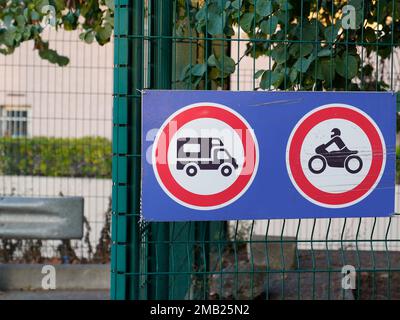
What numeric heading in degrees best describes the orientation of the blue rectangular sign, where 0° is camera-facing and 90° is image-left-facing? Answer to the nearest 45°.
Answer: approximately 0°

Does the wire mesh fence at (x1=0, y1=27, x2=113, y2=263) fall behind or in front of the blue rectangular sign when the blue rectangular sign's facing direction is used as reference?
behind

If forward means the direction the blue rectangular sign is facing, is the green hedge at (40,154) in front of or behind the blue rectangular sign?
behind
